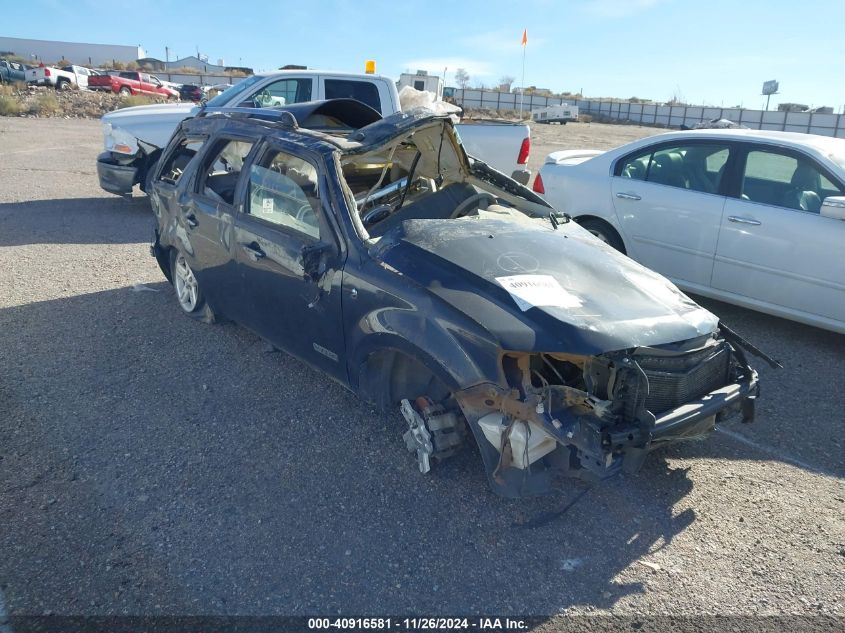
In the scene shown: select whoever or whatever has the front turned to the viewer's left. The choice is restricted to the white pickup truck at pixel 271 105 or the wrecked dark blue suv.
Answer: the white pickup truck

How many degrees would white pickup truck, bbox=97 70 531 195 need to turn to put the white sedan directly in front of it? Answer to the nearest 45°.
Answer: approximately 135° to its left

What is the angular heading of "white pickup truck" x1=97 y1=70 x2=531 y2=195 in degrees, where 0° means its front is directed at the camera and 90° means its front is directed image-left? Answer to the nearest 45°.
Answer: approximately 90°

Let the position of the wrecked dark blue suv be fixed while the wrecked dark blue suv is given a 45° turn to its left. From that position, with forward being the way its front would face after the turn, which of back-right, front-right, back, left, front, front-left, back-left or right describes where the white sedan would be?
front-left

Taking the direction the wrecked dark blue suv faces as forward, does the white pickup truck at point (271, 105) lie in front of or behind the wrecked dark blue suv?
behind

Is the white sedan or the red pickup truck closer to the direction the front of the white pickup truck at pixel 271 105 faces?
the red pickup truck

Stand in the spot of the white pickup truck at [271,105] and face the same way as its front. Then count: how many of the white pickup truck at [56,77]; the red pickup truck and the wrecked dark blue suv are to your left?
1

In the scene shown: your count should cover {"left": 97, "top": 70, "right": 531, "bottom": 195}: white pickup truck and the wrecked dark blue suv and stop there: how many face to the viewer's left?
1

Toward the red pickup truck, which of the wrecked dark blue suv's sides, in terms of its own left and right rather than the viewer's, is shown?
back

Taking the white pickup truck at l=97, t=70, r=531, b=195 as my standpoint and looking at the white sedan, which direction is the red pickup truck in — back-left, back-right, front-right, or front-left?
back-left
